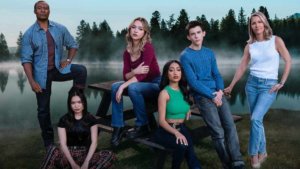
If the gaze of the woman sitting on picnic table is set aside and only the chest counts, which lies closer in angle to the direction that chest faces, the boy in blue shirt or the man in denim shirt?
the man in denim shirt

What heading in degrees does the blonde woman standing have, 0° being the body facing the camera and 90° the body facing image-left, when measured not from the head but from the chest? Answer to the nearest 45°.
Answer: approximately 0°

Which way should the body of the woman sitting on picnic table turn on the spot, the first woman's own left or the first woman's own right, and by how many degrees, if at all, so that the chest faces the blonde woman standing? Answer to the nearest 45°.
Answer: approximately 135° to the first woman's own left

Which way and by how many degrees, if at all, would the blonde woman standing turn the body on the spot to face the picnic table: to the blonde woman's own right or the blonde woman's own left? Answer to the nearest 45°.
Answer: approximately 90° to the blonde woman's own right

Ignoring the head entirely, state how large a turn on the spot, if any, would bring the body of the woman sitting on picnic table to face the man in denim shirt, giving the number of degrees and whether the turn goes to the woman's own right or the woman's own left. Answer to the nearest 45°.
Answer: approximately 90° to the woman's own right

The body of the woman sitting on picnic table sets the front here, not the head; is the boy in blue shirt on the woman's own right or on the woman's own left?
on the woman's own left

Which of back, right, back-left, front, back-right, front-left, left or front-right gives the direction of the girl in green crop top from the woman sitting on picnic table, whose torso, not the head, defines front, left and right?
left

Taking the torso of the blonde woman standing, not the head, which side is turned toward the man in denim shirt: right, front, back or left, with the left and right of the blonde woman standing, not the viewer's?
right

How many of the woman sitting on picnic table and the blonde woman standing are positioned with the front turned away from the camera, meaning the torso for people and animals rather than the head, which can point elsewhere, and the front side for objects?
0

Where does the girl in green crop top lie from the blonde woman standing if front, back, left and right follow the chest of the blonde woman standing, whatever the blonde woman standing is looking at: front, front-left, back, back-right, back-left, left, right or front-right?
front-right

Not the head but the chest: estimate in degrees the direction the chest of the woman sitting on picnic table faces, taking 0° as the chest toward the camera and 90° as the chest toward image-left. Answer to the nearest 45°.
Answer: approximately 45°
